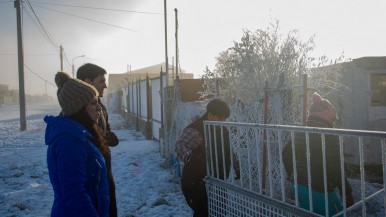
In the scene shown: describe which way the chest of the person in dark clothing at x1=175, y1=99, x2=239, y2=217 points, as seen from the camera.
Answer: to the viewer's right

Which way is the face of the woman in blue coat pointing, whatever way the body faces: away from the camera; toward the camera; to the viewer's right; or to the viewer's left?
to the viewer's right

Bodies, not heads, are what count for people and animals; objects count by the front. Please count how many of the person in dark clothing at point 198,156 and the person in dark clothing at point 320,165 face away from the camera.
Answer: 1

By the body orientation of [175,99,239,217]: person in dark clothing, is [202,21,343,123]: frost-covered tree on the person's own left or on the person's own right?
on the person's own left

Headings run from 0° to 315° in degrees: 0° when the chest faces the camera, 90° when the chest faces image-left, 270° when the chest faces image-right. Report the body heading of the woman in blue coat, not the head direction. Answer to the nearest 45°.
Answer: approximately 270°

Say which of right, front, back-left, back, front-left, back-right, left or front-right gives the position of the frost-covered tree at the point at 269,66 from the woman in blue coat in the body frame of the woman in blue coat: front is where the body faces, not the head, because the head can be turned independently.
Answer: front-left

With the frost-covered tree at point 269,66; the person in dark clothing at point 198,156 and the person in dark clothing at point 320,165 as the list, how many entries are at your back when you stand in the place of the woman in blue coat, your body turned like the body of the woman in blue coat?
0

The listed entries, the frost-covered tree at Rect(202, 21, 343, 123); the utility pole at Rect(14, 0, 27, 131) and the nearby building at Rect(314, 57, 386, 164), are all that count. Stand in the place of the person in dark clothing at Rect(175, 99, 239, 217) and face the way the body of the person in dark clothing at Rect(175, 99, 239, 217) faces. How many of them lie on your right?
0

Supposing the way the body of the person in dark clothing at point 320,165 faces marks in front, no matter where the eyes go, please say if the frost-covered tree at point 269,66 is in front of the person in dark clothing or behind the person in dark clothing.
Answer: in front

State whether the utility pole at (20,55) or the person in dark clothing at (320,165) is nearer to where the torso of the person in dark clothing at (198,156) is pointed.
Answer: the person in dark clothing
